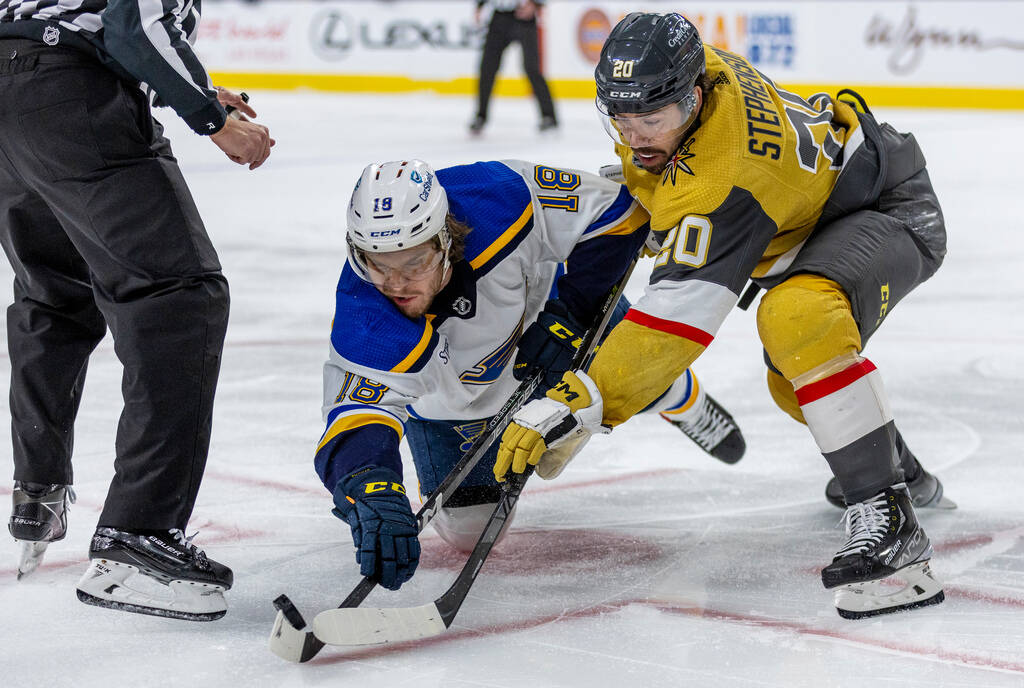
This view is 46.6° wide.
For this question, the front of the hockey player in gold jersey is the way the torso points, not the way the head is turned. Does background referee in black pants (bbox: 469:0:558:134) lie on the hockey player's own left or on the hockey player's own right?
on the hockey player's own right

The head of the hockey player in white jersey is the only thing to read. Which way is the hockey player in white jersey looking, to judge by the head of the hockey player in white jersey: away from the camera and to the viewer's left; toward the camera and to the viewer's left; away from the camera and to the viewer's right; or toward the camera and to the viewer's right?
toward the camera and to the viewer's left

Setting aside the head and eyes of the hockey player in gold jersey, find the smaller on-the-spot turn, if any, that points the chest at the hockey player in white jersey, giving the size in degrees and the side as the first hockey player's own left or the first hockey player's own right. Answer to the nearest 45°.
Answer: approximately 45° to the first hockey player's own right

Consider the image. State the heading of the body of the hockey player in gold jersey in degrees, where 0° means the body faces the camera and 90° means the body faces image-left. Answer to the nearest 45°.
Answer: approximately 45°

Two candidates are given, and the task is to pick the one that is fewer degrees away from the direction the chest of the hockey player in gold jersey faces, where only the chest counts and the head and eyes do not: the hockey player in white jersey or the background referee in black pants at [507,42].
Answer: the hockey player in white jersey

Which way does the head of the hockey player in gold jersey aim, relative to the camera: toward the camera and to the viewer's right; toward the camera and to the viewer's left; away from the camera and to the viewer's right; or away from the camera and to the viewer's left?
toward the camera and to the viewer's left
